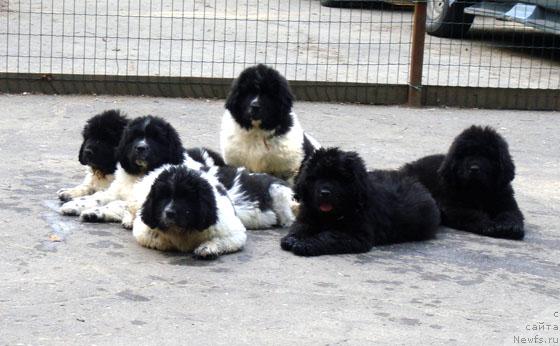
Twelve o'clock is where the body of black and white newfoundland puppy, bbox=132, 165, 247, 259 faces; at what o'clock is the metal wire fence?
The metal wire fence is roughly at 6 o'clock from the black and white newfoundland puppy.

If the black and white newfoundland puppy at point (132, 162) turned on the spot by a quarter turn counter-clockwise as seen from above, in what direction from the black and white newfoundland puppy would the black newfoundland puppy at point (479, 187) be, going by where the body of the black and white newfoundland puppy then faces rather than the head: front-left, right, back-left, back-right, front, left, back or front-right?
front-left

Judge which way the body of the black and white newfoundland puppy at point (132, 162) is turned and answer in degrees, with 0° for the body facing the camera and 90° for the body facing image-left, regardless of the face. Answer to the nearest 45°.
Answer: approximately 45°

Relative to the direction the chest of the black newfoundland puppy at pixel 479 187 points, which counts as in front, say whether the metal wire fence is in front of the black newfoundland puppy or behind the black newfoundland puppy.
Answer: behind

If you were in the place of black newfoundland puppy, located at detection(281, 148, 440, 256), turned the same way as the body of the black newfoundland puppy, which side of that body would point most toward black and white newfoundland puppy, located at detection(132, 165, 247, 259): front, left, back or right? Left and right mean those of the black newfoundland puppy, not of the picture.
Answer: front

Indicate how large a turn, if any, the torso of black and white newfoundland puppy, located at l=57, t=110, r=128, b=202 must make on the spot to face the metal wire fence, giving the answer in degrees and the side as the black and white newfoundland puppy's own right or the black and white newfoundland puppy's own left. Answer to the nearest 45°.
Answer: approximately 135° to the black and white newfoundland puppy's own right

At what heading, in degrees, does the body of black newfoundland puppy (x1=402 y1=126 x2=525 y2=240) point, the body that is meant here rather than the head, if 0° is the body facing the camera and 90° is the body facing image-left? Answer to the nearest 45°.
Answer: approximately 315°

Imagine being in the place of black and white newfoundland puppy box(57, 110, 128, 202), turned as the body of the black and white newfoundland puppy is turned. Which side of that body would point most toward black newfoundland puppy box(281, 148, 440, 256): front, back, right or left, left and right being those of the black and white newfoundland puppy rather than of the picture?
left

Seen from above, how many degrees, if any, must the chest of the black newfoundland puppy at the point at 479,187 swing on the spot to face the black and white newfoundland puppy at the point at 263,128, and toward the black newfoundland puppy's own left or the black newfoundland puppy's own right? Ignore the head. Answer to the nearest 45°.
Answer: approximately 135° to the black newfoundland puppy's own right

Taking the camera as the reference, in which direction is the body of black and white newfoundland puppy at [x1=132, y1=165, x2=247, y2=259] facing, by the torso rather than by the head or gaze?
toward the camera

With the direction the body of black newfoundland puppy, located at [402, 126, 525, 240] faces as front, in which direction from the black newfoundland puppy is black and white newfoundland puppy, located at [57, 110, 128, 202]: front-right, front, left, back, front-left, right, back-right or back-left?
back-right

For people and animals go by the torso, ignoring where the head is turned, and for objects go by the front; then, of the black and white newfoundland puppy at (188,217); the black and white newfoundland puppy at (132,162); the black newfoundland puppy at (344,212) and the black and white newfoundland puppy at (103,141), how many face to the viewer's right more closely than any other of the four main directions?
0

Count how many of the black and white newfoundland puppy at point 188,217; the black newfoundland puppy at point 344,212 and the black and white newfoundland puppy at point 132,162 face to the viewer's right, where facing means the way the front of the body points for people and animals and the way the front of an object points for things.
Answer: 0

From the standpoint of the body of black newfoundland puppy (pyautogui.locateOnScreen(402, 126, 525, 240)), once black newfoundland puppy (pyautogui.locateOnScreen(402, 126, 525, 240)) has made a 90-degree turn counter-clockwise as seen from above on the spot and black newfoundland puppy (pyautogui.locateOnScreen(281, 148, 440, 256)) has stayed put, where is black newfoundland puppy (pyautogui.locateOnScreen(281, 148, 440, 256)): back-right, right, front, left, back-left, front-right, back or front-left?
back

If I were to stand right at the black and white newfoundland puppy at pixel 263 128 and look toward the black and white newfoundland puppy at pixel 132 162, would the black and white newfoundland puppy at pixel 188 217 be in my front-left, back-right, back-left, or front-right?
front-left
